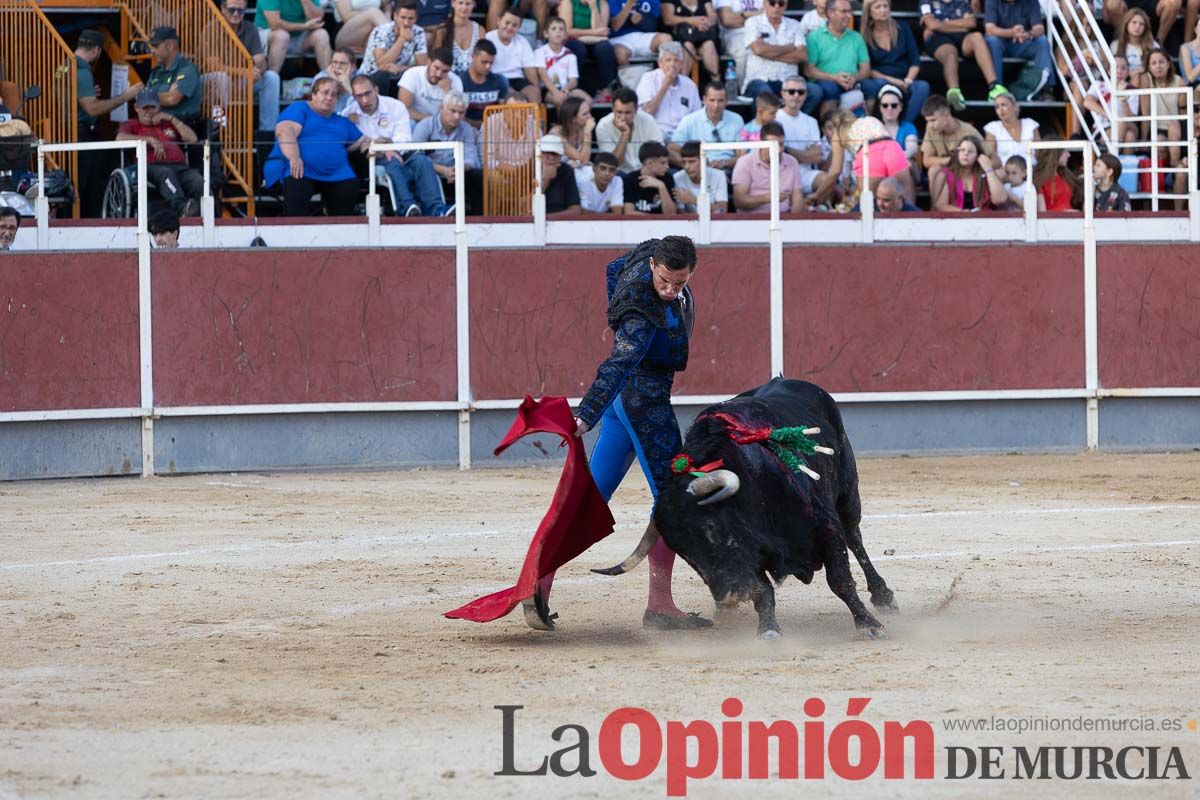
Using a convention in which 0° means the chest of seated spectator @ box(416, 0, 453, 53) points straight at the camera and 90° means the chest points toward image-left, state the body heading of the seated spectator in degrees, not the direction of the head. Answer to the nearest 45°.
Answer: approximately 0°

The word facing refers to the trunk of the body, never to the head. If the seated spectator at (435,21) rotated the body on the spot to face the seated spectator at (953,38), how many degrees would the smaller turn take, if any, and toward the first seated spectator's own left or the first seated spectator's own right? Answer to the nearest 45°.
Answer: approximately 90° to the first seated spectator's own left

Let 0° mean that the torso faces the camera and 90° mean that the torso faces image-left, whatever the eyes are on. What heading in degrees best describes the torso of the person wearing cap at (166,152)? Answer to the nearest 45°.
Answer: approximately 315°

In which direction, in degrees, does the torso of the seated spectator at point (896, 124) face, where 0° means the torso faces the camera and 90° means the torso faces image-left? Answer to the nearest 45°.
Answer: approximately 0°

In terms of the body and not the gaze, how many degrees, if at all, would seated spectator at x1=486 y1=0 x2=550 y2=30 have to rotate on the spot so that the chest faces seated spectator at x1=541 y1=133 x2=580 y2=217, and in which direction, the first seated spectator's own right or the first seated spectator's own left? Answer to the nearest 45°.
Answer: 0° — they already face them

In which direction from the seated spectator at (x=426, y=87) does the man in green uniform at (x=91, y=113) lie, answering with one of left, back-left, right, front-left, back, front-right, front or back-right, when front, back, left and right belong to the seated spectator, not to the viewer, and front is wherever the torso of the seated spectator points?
back-right

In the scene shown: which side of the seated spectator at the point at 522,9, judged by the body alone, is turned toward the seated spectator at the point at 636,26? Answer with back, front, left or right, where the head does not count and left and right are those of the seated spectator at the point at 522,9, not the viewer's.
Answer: left
